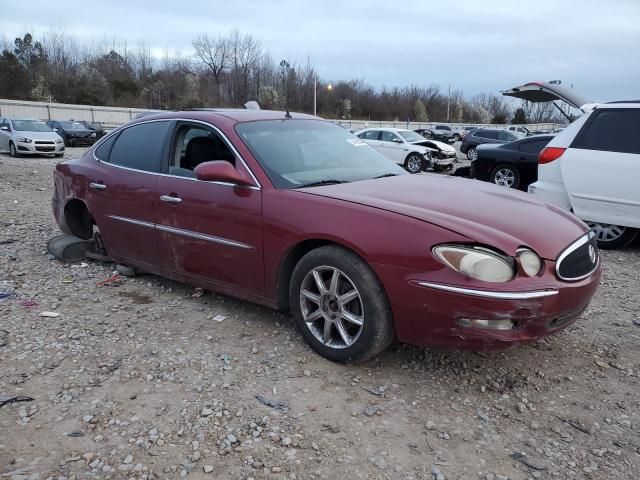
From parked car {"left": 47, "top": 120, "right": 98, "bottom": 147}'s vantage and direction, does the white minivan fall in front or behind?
in front

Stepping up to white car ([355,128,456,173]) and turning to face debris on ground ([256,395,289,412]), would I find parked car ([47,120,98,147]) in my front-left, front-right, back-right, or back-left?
back-right

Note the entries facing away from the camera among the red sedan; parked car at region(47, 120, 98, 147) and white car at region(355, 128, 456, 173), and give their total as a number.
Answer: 0

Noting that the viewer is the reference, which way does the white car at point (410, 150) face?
facing the viewer and to the right of the viewer

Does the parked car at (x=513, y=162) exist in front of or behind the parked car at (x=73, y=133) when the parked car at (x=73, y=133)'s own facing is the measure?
in front

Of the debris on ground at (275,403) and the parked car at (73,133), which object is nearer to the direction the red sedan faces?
the debris on ground

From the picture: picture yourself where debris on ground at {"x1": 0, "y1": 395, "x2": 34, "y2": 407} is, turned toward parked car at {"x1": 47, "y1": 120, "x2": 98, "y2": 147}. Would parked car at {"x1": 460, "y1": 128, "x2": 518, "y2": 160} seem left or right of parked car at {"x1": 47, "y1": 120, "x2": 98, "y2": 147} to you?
right
